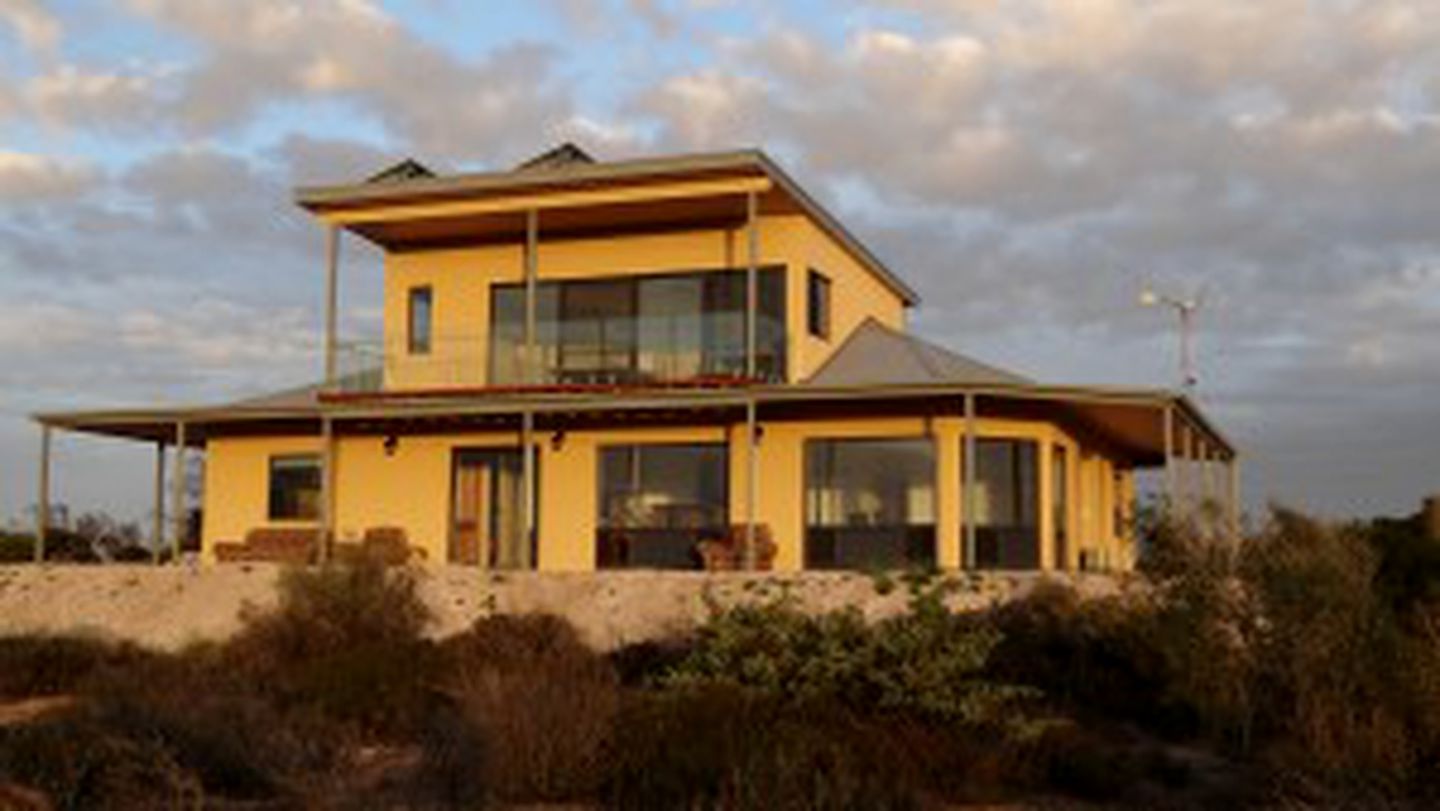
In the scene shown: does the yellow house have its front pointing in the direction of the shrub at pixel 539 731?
yes

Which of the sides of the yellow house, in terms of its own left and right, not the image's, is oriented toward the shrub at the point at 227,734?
front

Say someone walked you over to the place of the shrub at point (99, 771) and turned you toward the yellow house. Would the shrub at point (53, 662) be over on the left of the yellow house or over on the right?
left

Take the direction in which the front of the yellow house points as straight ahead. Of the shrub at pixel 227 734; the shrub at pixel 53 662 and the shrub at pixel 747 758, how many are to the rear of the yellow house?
0

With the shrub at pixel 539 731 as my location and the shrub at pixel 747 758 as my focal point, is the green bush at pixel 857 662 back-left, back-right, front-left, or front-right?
front-left

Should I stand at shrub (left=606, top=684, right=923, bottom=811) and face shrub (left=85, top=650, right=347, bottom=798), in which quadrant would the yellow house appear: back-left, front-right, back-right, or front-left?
front-right

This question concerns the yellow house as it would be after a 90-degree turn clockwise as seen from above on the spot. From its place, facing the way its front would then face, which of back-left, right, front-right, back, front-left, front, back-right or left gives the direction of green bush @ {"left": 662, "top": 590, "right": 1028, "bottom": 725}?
left

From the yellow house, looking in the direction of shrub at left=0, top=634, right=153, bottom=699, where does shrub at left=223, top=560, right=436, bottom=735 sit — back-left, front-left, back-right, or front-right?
front-left

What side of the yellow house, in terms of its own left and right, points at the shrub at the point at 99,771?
front

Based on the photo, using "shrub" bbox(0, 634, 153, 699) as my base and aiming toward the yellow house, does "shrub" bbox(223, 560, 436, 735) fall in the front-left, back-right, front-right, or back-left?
front-right

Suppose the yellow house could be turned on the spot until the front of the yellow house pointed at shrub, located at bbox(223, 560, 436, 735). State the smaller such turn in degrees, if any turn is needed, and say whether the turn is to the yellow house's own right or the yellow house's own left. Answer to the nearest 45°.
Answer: approximately 45° to the yellow house's own right

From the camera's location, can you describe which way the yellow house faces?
facing the viewer

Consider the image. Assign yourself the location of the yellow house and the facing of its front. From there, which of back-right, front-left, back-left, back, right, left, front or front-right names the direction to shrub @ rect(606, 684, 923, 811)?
front
